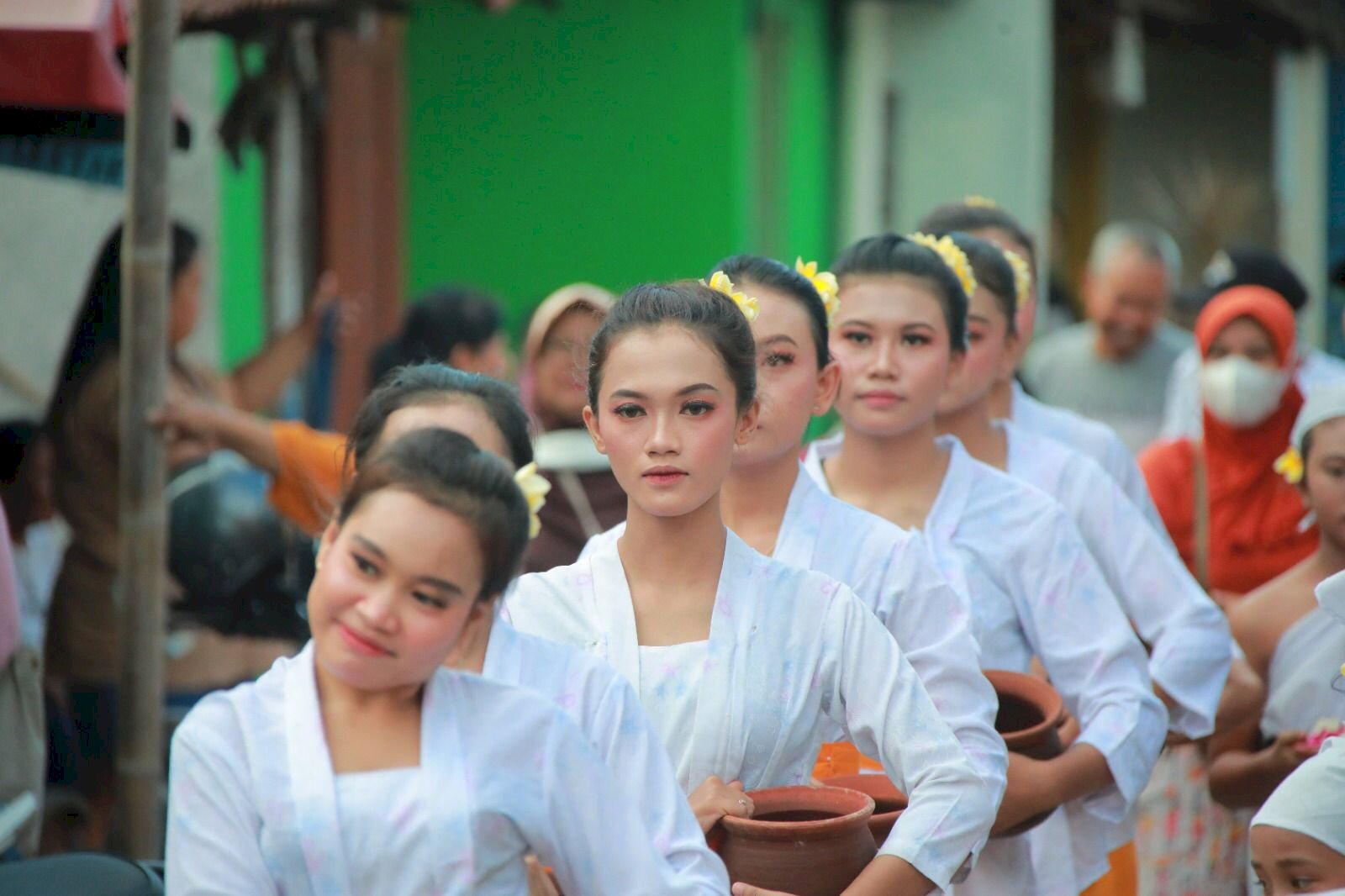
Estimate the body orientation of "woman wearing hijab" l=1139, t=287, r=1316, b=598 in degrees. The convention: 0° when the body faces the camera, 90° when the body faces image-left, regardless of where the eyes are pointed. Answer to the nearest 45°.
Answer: approximately 0°

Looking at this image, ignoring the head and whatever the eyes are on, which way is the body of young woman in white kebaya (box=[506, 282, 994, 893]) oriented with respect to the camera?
toward the camera

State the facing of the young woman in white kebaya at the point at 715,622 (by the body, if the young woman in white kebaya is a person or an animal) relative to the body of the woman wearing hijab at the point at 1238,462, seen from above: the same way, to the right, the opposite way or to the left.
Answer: the same way

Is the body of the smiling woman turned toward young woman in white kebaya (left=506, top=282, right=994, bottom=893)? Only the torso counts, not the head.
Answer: no

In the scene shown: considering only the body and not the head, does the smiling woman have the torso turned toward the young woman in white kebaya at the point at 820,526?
no

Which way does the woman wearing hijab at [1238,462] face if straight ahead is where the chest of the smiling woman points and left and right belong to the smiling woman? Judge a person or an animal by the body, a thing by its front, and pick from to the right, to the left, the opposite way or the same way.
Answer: the same way

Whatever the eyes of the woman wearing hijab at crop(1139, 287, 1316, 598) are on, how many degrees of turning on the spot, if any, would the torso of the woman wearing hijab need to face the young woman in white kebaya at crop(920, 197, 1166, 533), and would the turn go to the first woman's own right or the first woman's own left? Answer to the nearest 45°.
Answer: approximately 45° to the first woman's own right

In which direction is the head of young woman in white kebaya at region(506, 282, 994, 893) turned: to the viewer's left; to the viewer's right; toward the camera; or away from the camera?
toward the camera

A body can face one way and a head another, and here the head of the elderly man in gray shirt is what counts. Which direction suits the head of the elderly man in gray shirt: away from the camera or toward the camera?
toward the camera

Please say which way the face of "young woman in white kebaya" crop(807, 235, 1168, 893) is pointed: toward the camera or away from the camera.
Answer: toward the camera

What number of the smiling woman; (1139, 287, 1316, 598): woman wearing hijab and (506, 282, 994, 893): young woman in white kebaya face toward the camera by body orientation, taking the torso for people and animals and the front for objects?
3

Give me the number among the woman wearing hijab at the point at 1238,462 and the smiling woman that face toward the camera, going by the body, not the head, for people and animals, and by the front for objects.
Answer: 2

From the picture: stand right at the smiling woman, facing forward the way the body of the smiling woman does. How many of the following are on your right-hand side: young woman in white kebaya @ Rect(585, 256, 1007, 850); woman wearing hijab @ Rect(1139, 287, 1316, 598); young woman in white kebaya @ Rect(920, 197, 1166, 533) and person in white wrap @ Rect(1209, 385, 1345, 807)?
0

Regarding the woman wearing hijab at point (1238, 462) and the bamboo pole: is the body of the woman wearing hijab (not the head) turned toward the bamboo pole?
no

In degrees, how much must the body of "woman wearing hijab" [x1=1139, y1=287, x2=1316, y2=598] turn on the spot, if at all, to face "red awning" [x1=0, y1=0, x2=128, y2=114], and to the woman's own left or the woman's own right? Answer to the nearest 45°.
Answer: approximately 45° to the woman's own right

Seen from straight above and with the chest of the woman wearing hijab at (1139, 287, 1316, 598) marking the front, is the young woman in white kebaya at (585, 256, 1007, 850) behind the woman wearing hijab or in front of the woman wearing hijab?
in front

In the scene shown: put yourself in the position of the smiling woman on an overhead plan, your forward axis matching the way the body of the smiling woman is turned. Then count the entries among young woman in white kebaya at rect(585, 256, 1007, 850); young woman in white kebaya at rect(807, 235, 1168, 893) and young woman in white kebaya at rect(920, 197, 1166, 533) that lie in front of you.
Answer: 0

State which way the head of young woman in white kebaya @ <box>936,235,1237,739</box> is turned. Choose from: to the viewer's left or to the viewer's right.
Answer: to the viewer's left

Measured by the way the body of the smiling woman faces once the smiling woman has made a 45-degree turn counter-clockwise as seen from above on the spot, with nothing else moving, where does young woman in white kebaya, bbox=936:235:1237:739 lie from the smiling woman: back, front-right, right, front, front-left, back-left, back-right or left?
left

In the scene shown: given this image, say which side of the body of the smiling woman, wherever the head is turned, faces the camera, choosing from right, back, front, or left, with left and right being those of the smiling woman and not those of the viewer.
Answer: front
